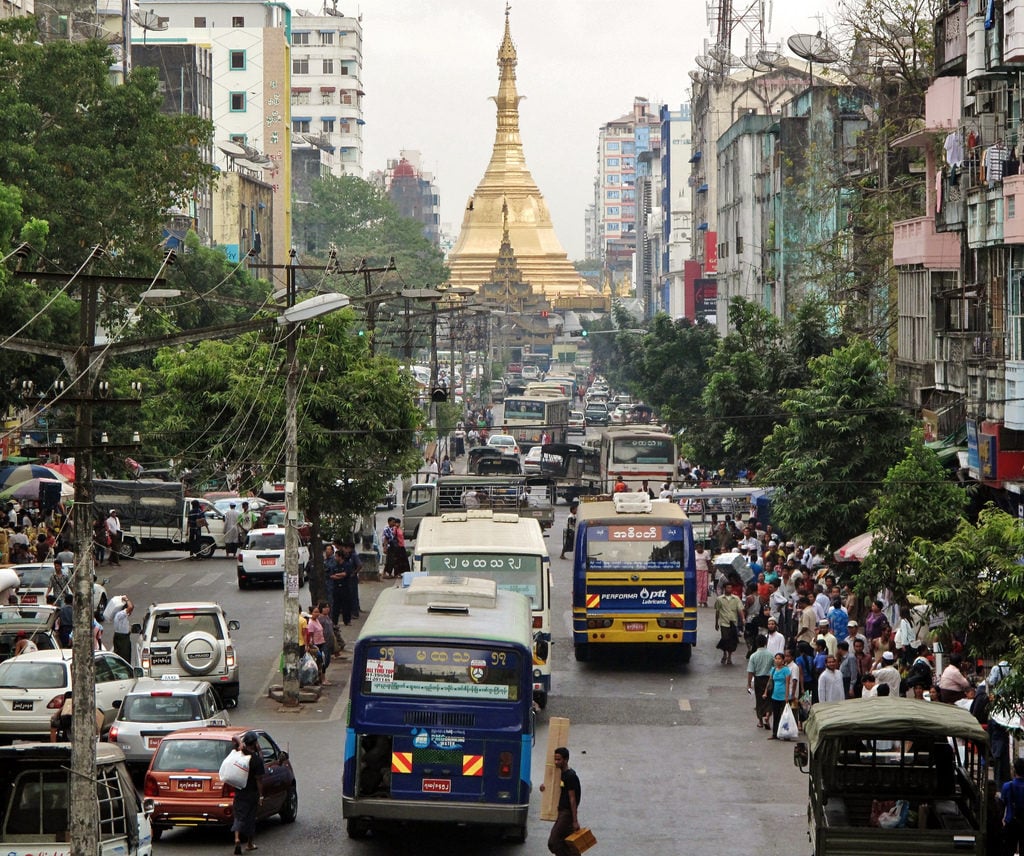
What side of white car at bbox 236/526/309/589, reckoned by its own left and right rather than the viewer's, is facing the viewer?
back

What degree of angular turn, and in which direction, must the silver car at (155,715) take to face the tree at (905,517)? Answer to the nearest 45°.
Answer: approximately 45° to its right

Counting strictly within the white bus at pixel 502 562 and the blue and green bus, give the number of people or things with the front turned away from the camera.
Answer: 2

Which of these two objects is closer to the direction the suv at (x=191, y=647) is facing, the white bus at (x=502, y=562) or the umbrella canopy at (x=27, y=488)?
the umbrella canopy

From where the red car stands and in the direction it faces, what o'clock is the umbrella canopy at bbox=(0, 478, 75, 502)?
The umbrella canopy is roughly at 10 o'clock from the red car.

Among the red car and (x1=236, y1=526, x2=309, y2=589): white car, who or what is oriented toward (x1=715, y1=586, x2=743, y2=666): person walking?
the red car

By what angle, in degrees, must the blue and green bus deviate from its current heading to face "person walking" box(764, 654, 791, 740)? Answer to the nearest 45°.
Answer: approximately 45° to its right

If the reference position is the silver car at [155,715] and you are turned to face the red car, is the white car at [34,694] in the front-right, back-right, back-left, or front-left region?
back-right

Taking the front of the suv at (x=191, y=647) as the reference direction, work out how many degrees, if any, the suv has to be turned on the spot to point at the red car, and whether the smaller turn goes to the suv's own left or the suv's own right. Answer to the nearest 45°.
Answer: approximately 180°

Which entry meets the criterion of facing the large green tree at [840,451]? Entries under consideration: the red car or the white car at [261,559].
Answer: the red car

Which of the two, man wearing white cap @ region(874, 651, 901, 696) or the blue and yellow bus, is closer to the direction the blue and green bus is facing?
the blue and yellow bus

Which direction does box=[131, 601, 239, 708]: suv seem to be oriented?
away from the camera
